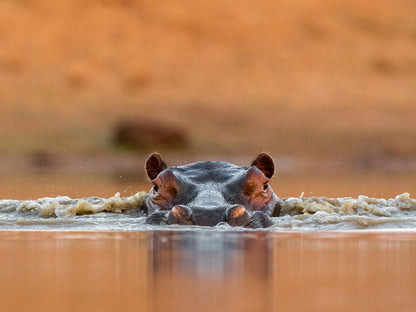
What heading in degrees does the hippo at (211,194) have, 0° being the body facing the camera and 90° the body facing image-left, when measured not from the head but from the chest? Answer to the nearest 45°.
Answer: approximately 0°
